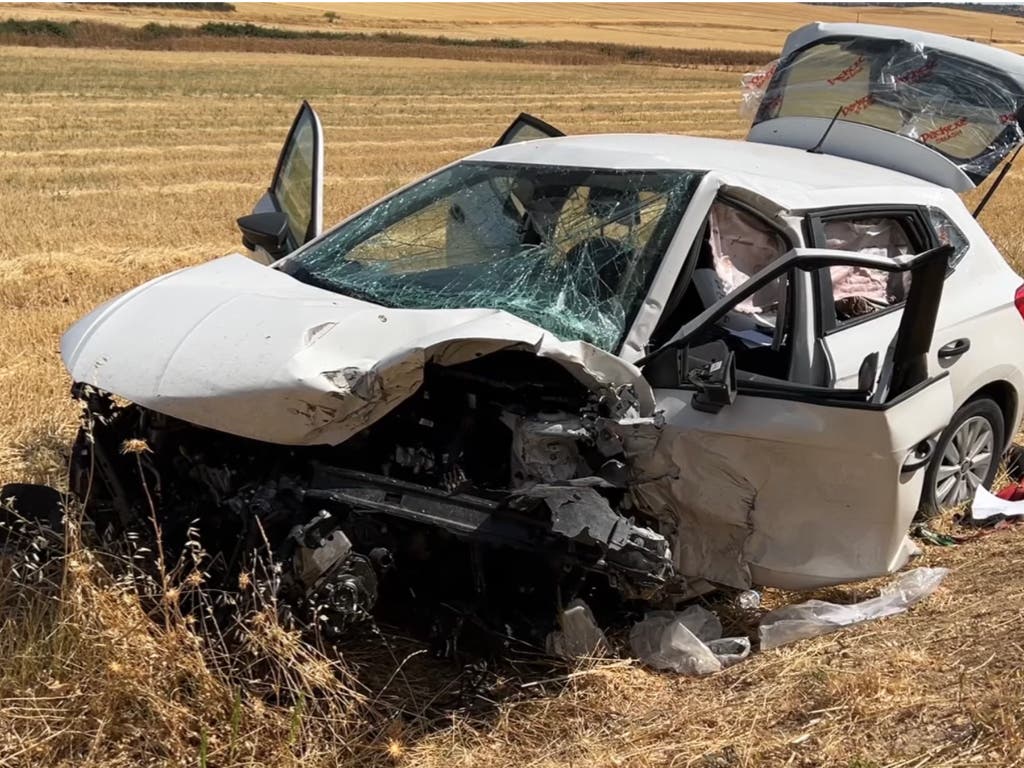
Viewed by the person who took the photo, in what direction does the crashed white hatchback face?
facing the viewer and to the left of the viewer

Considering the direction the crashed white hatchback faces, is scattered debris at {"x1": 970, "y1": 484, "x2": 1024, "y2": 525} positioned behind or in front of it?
behind

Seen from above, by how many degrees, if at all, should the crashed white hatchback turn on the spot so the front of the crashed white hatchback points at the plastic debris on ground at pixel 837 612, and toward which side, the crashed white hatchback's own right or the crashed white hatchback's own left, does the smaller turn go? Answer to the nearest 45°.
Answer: approximately 135° to the crashed white hatchback's own left
